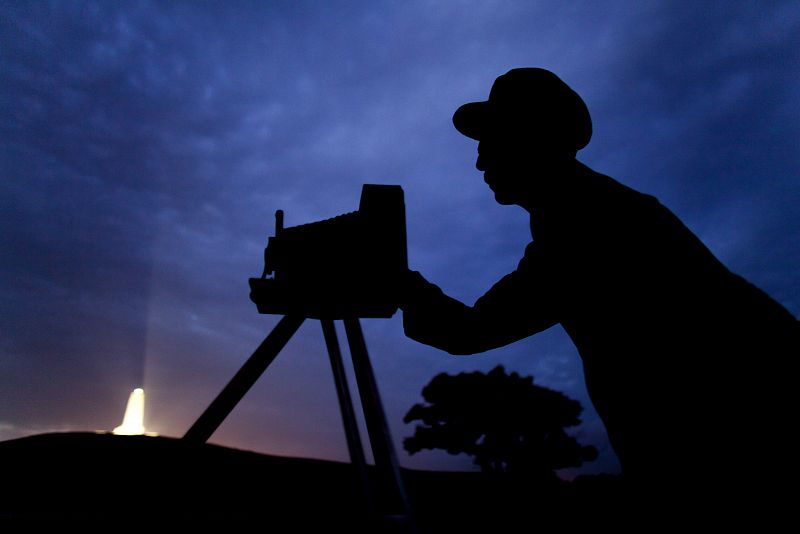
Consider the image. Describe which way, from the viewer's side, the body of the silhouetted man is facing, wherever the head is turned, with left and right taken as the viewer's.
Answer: facing to the left of the viewer

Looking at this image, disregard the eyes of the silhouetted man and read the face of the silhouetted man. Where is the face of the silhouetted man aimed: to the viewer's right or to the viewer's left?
to the viewer's left

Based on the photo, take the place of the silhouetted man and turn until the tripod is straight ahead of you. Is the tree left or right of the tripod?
right

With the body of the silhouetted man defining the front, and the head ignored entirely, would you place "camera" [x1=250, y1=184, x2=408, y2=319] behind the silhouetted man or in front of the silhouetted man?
in front

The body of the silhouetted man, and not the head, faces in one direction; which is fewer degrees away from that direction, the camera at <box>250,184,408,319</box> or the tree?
the camera

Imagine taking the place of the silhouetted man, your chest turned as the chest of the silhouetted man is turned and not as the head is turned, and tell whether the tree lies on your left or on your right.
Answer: on your right

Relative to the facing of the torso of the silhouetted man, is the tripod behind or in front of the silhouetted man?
in front

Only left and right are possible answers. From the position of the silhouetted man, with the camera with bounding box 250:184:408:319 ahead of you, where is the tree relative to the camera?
right
